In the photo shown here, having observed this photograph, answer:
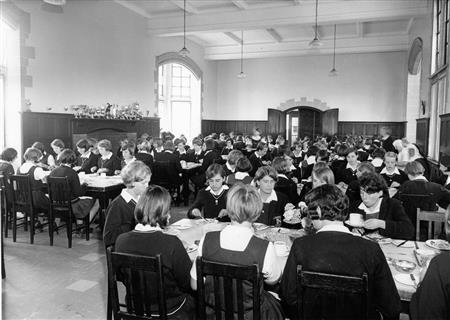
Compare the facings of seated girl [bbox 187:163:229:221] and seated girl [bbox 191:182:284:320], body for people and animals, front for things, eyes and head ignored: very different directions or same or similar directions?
very different directions

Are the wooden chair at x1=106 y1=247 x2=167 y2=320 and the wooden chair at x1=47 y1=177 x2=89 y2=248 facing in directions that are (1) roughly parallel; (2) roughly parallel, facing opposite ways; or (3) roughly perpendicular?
roughly parallel

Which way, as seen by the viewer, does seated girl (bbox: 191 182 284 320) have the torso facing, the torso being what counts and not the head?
away from the camera

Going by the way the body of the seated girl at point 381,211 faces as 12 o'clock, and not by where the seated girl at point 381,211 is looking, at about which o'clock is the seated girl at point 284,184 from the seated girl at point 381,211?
the seated girl at point 284,184 is roughly at 3 o'clock from the seated girl at point 381,211.

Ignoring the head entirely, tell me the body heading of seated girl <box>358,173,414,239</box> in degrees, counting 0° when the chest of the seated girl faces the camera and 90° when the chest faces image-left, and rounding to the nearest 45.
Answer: approximately 45°

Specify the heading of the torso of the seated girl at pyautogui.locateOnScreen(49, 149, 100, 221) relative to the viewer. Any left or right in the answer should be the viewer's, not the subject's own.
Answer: facing away from the viewer and to the right of the viewer

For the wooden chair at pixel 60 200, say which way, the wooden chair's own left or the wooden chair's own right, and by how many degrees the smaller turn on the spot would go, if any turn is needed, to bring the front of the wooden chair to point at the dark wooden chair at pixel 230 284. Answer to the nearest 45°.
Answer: approximately 135° to the wooden chair's own right

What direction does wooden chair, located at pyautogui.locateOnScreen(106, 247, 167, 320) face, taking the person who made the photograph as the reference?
facing away from the viewer and to the right of the viewer

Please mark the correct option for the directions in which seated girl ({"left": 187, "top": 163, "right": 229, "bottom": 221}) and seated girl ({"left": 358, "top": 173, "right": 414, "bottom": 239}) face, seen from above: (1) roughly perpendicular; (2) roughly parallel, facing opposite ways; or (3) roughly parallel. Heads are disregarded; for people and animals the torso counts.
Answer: roughly perpendicular

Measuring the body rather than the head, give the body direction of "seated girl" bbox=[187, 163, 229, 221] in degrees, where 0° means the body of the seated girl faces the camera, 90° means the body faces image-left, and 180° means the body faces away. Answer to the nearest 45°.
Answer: approximately 0°

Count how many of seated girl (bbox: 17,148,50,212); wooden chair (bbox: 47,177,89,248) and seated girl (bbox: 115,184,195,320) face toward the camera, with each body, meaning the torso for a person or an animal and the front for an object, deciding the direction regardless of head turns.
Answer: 0

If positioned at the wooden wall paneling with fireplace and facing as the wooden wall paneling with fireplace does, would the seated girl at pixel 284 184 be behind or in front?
in front

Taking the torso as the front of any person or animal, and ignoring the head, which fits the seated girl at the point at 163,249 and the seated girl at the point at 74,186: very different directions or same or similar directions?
same or similar directions

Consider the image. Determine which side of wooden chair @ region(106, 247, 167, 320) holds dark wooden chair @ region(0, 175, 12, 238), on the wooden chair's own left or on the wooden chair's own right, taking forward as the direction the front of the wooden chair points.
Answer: on the wooden chair's own left

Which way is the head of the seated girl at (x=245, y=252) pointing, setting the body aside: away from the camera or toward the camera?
away from the camera

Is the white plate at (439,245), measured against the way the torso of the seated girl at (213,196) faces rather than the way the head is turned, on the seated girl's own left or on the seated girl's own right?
on the seated girl's own left

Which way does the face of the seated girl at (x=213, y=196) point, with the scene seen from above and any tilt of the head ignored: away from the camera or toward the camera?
toward the camera
